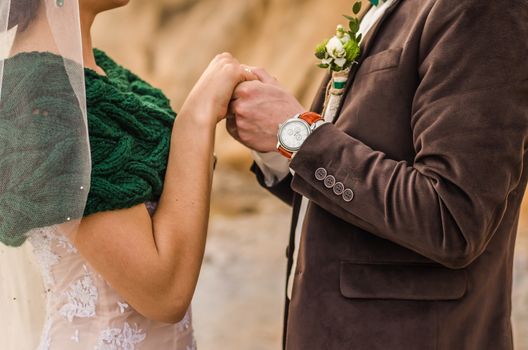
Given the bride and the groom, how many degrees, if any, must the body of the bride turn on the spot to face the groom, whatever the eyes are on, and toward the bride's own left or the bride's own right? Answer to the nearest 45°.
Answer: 0° — they already face them

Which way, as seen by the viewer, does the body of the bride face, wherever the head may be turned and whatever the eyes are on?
to the viewer's right
